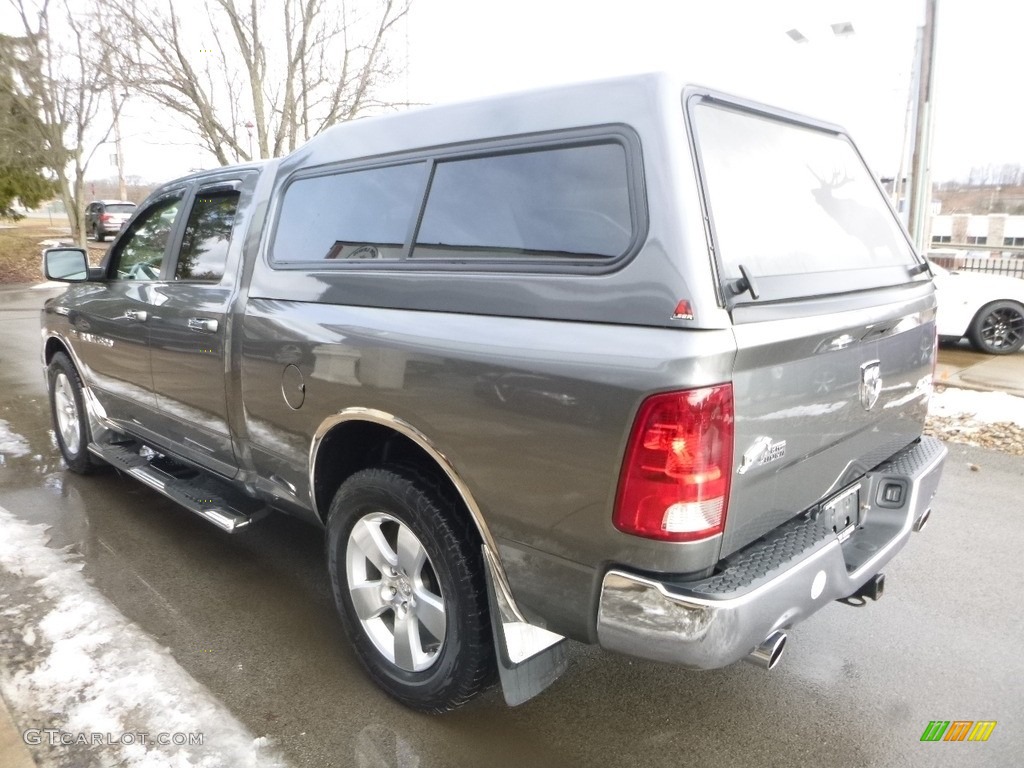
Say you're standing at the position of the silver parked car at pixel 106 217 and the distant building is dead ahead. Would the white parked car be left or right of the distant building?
right

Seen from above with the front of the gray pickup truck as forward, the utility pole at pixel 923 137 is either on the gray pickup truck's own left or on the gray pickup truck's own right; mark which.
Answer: on the gray pickup truck's own right

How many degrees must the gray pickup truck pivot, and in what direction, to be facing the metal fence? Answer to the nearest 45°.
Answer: approximately 90° to its right

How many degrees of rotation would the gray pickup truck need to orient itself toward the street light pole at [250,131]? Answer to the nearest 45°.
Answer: approximately 45° to its right

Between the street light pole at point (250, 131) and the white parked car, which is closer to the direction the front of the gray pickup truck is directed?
the street light pole

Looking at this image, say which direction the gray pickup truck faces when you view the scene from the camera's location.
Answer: facing away from the viewer and to the left of the viewer
